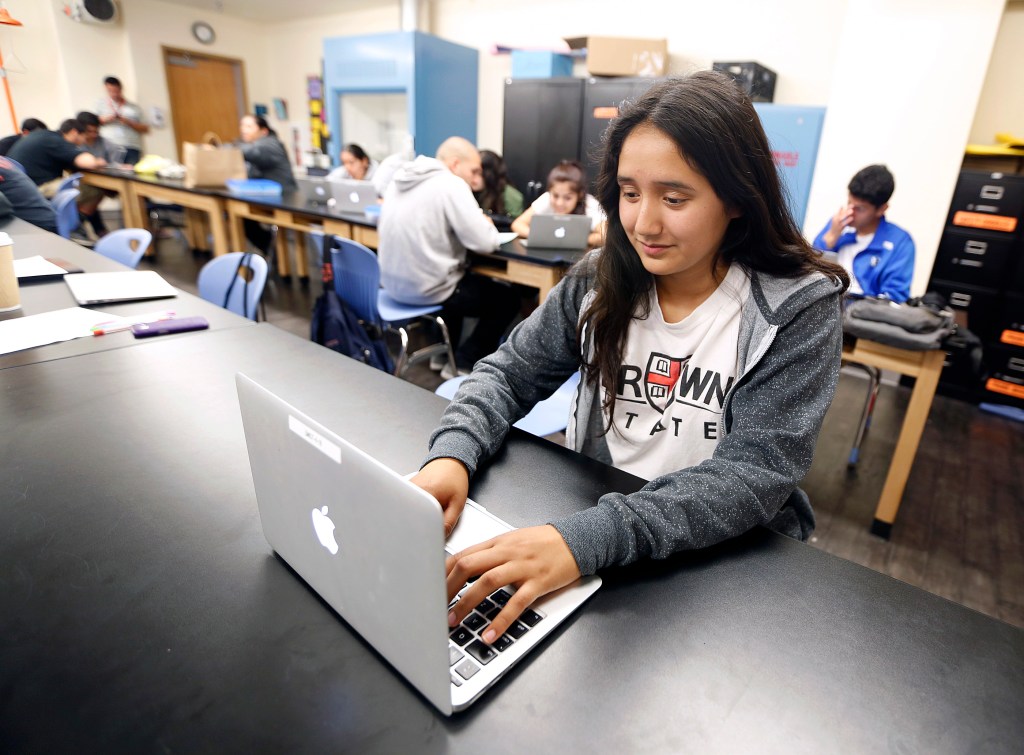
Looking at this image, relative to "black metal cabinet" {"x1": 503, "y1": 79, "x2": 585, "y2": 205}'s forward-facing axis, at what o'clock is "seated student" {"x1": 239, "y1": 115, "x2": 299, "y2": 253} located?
The seated student is roughly at 3 o'clock from the black metal cabinet.

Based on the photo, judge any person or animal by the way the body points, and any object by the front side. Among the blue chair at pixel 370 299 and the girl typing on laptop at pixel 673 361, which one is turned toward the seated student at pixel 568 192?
the blue chair

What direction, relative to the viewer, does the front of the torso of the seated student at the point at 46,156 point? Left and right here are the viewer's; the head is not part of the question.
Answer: facing to the right of the viewer

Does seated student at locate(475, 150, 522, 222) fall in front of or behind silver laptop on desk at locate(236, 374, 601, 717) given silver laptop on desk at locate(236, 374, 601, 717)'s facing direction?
in front

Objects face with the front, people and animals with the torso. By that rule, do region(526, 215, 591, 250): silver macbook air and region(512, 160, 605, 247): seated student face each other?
yes

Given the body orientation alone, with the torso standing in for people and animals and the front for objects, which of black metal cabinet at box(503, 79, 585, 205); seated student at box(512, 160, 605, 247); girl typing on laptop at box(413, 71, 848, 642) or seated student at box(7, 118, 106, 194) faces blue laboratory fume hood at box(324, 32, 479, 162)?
seated student at box(7, 118, 106, 194)

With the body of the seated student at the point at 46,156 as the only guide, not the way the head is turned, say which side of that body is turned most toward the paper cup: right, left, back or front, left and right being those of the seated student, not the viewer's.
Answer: right

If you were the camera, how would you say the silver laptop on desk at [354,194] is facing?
facing away from the viewer

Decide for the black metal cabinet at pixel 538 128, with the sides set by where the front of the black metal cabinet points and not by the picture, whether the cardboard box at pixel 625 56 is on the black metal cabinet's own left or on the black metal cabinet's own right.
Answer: on the black metal cabinet's own left

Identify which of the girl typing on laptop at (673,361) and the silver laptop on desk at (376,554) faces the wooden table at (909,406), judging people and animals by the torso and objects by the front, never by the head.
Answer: the silver laptop on desk

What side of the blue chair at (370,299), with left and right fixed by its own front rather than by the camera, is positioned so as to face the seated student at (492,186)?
front

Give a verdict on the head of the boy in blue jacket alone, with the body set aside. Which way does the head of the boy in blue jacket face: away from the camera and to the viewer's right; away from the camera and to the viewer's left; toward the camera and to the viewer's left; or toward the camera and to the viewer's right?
toward the camera and to the viewer's left

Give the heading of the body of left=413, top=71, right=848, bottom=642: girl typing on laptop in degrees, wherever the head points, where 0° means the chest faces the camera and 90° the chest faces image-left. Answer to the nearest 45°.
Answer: approximately 45°

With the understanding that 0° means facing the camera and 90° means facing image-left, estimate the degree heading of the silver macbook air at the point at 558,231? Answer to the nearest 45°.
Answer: approximately 180°

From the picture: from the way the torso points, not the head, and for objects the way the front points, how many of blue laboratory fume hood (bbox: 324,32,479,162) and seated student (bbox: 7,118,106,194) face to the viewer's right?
1

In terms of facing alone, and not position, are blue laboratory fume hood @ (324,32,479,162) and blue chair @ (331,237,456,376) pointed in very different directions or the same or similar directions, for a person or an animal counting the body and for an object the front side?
very different directions

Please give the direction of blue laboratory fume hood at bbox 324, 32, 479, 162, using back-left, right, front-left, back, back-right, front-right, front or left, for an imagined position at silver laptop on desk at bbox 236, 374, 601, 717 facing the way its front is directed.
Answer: front-left

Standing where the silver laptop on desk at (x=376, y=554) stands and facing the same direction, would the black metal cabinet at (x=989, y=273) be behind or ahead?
ahead

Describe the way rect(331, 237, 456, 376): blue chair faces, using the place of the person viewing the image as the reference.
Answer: facing away from the viewer and to the right of the viewer
